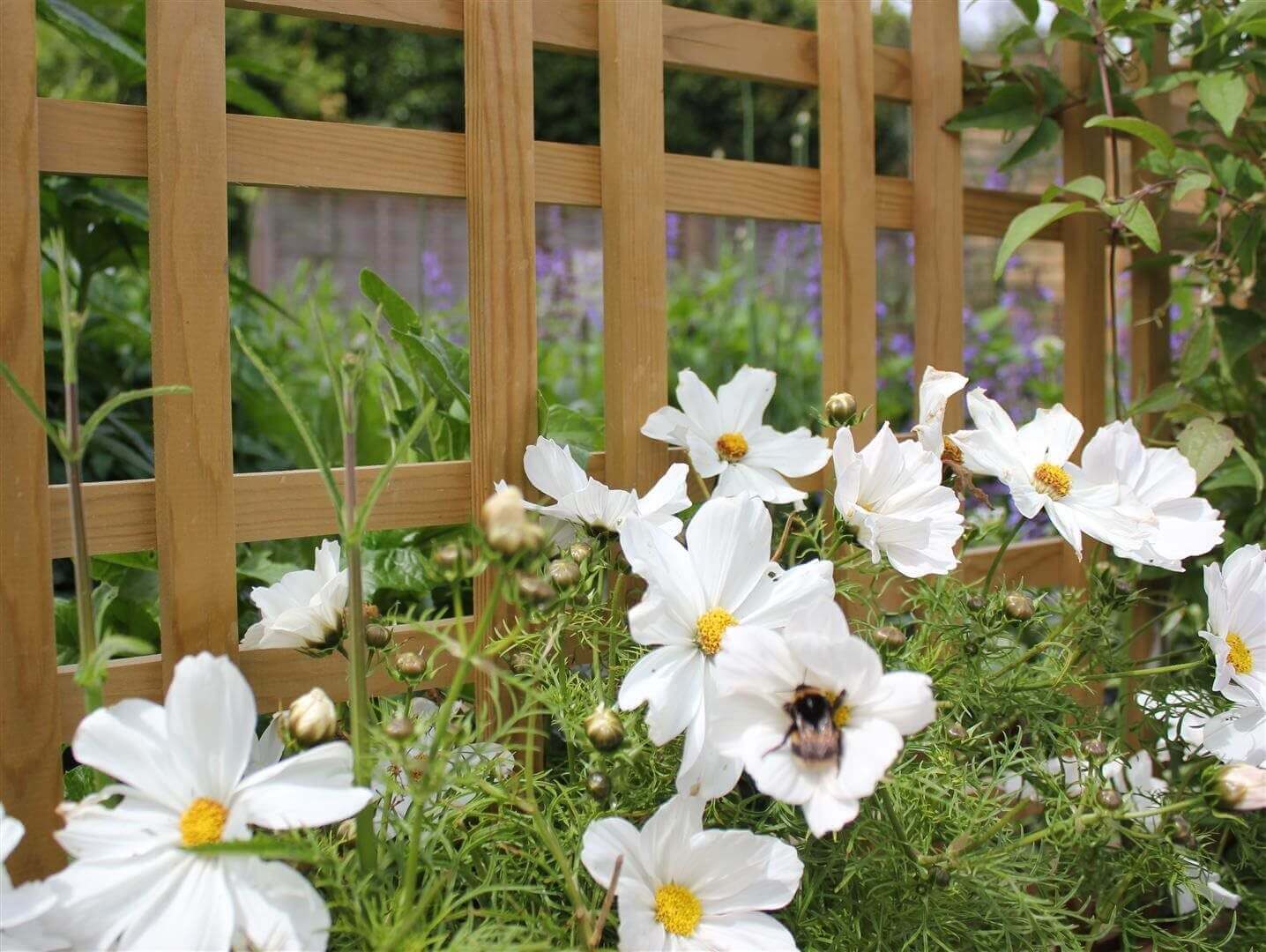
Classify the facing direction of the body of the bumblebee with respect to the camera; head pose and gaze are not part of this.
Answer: away from the camera
